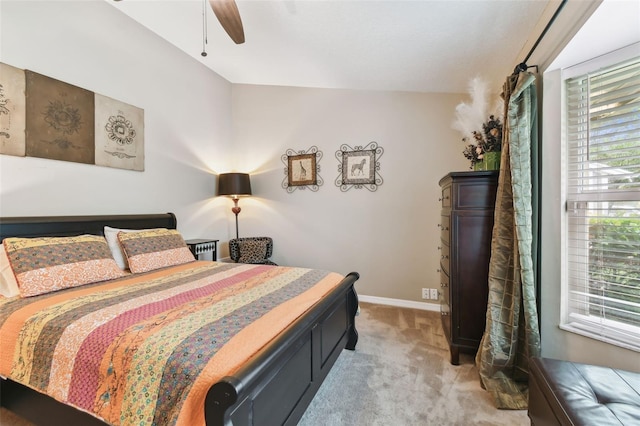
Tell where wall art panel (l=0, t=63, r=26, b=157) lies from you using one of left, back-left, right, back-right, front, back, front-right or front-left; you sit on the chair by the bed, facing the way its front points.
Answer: front-right

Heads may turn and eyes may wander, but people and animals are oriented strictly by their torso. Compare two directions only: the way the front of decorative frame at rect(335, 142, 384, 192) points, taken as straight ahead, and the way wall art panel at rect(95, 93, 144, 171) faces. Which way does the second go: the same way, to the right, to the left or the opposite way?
to the left

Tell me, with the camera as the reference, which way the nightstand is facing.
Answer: facing the viewer and to the right of the viewer

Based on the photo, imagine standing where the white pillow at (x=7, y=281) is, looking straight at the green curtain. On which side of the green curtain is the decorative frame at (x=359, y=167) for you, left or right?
left

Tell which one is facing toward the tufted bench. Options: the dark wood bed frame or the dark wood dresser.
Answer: the dark wood bed frame

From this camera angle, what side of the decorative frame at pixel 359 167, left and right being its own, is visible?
front

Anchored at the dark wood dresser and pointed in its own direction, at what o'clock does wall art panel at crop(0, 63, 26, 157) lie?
The wall art panel is roughly at 11 o'clock from the dark wood dresser.

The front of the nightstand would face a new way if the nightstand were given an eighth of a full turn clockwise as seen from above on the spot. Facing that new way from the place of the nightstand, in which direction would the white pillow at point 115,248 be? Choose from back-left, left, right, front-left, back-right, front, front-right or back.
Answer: front-right

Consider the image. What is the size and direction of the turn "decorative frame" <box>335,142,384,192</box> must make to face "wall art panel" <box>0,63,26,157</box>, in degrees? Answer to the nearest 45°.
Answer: approximately 45° to its right

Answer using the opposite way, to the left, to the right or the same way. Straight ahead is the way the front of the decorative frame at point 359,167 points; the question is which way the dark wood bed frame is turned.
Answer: to the left

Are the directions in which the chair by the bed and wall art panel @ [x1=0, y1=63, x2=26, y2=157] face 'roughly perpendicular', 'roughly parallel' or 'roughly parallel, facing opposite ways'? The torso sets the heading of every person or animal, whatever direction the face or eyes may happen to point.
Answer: roughly perpendicular

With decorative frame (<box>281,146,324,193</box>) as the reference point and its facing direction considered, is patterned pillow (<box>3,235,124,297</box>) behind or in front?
in front

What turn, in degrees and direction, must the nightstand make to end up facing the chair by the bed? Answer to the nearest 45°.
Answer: approximately 45° to its left

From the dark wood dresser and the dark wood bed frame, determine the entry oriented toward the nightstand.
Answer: the dark wood dresser

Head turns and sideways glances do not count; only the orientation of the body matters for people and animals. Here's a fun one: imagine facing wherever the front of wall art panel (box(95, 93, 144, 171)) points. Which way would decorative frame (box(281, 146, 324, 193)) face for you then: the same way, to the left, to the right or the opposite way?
to the right

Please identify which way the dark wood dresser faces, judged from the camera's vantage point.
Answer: facing to the left of the viewer
